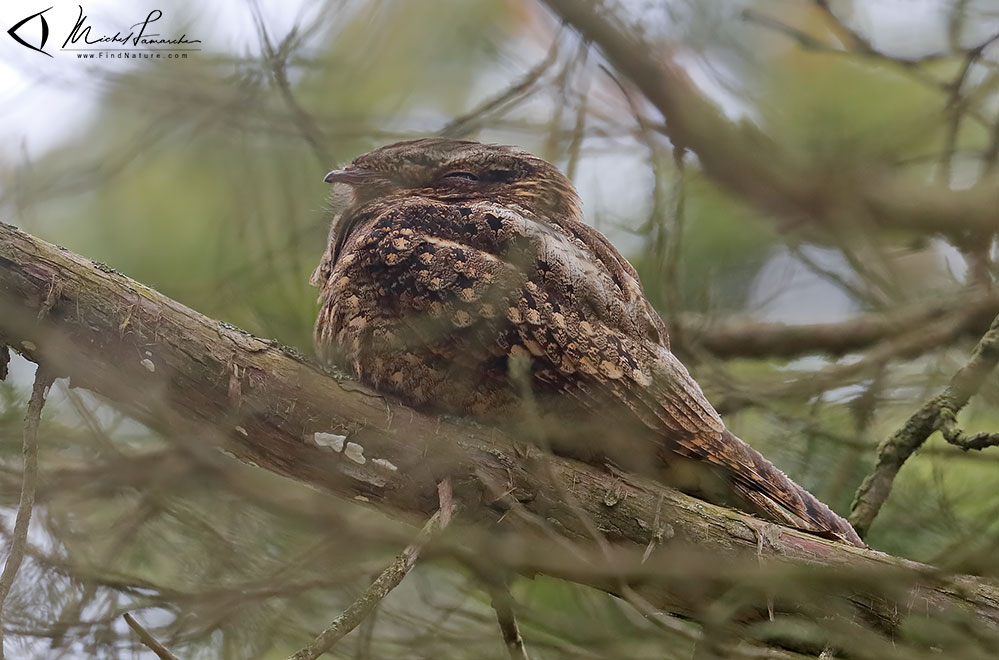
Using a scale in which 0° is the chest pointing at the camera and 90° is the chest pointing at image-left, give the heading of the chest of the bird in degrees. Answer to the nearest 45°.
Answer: approximately 90°

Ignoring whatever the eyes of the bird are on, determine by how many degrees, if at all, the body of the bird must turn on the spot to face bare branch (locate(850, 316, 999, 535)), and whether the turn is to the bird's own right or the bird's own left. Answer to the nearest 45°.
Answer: approximately 180°
